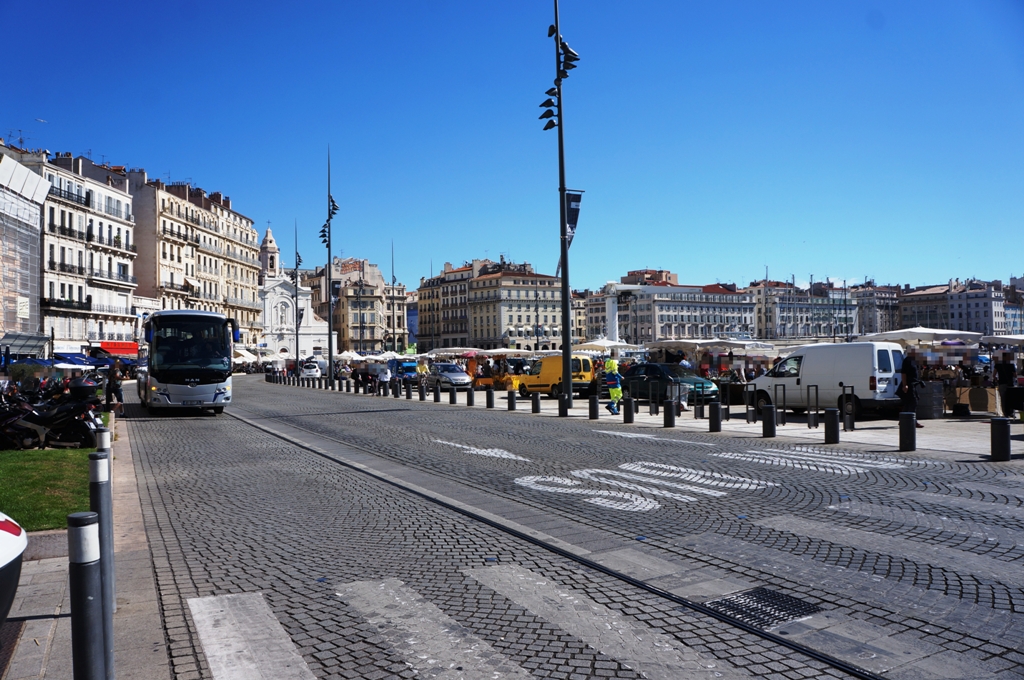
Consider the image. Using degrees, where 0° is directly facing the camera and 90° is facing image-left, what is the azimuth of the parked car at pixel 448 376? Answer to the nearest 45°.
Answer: approximately 315°

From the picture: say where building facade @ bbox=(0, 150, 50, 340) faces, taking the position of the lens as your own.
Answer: facing the viewer and to the right of the viewer

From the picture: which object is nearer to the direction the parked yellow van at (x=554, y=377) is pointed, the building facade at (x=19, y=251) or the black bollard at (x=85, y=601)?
the building facade

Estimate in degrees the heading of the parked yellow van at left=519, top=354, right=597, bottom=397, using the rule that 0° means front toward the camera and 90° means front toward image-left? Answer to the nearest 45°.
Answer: approximately 135°

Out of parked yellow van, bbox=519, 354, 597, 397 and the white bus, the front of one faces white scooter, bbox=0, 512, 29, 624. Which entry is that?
the white bus

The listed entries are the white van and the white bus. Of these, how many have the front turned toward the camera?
1

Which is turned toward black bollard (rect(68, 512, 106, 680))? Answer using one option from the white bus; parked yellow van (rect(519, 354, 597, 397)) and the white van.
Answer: the white bus

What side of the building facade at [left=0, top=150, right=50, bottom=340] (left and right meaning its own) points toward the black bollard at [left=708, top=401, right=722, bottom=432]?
front

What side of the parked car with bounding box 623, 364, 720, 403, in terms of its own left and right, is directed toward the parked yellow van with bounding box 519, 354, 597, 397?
back

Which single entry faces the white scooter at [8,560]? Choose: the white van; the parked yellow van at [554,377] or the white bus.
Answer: the white bus

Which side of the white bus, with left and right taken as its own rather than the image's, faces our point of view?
front

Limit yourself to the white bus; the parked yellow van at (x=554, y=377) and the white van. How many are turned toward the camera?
1

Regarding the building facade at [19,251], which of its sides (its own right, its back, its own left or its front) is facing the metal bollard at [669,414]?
front

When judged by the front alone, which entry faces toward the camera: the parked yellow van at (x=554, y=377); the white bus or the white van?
the white bus

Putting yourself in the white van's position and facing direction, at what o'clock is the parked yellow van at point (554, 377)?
The parked yellow van is roughly at 12 o'clock from the white van.

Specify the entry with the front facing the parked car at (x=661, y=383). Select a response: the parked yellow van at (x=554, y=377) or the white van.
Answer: the white van
